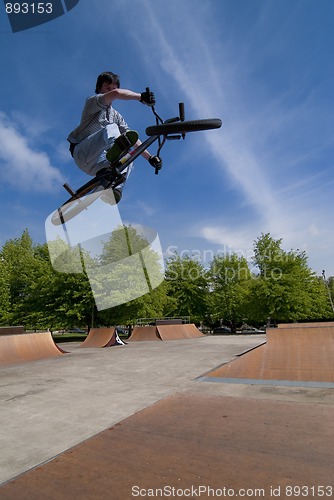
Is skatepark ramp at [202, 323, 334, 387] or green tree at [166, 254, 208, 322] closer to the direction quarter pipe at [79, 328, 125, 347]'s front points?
the skatepark ramp

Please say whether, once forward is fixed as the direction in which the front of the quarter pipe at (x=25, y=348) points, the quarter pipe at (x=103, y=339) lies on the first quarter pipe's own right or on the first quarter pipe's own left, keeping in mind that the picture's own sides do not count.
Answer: on the first quarter pipe's own left

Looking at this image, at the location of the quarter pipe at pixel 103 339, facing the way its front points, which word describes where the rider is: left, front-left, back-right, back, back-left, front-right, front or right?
front-left

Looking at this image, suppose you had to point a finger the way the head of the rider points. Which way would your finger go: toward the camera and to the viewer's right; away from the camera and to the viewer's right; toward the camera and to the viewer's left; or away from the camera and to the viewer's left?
toward the camera and to the viewer's right

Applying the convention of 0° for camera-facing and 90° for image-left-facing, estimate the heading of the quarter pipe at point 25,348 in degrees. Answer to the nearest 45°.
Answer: approximately 315°

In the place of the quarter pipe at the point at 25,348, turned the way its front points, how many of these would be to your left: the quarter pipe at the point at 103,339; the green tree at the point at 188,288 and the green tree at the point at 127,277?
3

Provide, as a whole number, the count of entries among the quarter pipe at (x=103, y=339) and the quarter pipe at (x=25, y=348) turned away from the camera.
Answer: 0

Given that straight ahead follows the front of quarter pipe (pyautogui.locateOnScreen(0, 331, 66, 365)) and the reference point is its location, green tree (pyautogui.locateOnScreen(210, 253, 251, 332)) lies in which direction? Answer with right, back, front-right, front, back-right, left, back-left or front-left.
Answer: left

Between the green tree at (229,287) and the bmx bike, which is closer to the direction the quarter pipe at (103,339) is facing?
the bmx bike
